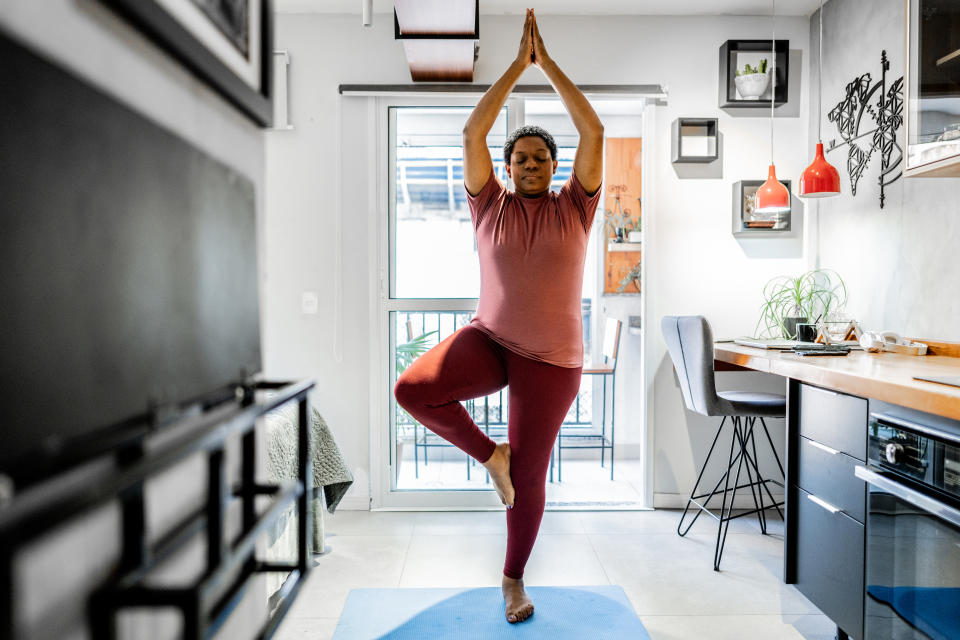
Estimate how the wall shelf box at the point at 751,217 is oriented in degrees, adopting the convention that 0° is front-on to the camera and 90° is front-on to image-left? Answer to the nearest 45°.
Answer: approximately 0°

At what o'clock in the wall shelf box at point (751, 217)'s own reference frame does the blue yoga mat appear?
The blue yoga mat is roughly at 1 o'clock from the wall shelf box.

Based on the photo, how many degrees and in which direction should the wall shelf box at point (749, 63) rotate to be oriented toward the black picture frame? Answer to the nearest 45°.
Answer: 0° — it already faces it

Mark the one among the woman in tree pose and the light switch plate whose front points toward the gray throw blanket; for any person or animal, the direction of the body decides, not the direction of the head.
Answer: the light switch plate

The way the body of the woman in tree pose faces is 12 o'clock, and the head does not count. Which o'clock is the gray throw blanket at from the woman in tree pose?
The gray throw blanket is roughly at 4 o'clock from the woman in tree pose.

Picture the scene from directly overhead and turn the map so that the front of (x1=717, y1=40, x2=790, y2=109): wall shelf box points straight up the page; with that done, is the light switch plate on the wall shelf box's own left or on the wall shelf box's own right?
on the wall shelf box's own right

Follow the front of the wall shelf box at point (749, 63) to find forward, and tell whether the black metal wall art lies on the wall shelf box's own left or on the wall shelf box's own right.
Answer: on the wall shelf box's own left

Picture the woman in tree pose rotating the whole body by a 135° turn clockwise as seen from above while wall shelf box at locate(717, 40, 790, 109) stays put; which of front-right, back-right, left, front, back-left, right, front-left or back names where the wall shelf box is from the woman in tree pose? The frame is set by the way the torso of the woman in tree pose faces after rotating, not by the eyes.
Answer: right

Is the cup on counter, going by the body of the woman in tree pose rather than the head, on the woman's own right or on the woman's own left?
on the woman's own left
